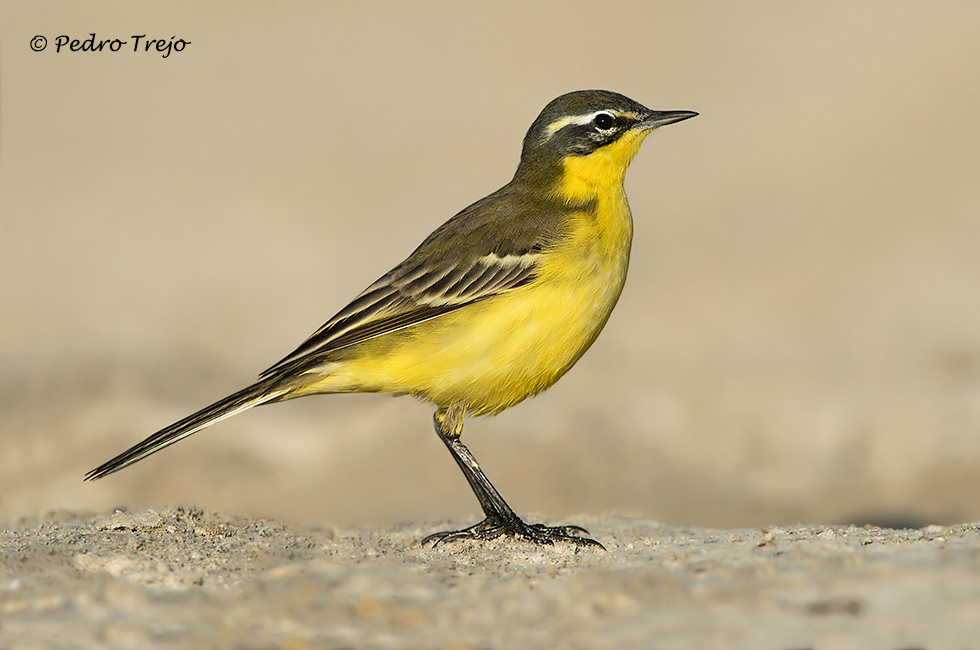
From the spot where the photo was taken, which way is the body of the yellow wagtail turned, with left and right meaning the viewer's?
facing to the right of the viewer
